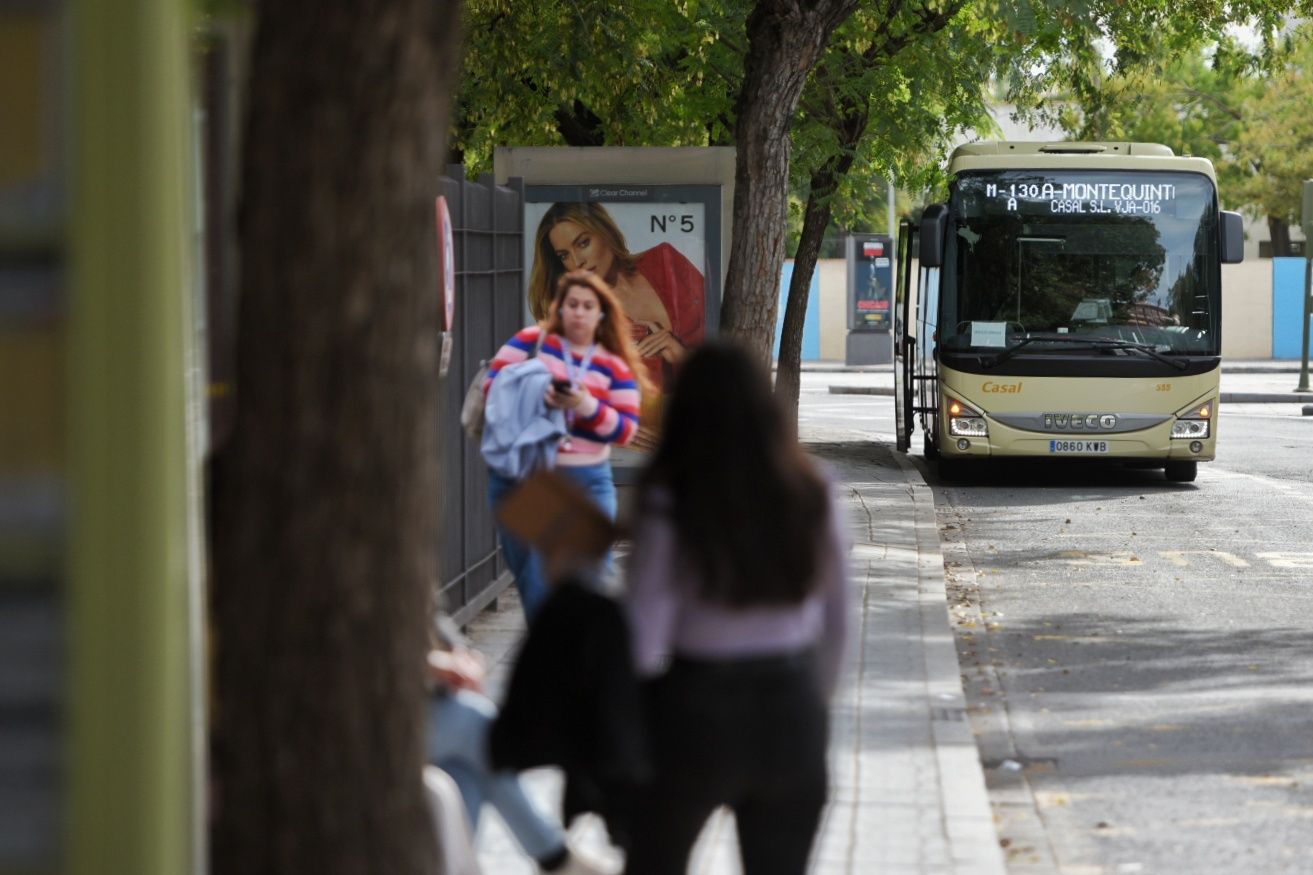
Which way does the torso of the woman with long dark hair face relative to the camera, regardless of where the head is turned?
away from the camera

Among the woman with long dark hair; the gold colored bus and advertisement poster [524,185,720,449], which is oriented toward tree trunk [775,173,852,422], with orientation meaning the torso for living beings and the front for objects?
the woman with long dark hair

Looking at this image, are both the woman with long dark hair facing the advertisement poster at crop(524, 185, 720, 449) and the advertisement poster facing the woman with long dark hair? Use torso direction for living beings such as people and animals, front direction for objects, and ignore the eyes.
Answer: yes

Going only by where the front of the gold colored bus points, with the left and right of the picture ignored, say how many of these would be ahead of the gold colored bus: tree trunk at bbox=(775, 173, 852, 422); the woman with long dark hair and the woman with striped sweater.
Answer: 2

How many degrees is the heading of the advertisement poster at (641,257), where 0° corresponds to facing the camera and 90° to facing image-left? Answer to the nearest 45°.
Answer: approximately 0°

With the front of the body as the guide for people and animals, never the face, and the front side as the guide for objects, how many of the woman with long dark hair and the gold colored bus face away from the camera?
1

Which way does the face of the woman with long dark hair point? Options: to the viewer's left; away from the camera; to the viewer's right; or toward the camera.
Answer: away from the camera

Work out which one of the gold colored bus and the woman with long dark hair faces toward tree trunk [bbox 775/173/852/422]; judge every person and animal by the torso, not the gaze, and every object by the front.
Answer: the woman with long dark hair

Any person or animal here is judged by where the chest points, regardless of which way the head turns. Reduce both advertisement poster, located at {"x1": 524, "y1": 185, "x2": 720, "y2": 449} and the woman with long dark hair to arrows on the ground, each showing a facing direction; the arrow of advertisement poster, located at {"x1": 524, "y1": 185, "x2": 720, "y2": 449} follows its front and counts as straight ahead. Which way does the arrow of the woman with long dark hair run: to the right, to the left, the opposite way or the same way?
the opposite way

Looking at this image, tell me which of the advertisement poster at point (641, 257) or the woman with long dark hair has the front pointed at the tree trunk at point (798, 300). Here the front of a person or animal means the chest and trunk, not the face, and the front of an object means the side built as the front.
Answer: the woman with long dark hair

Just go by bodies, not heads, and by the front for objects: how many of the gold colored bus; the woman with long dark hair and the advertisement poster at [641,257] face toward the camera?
2

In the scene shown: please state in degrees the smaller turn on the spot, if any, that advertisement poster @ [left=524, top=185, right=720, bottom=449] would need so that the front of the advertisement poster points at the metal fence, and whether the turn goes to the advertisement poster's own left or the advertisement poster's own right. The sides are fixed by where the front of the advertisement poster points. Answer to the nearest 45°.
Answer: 0° — it already faces it

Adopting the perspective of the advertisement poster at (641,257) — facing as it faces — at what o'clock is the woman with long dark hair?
The woman with long dark hair is roughly at 12 o'clock from the advertisement poster.
